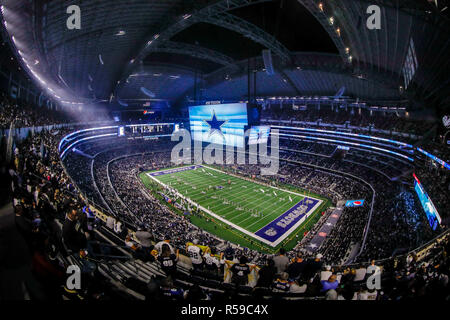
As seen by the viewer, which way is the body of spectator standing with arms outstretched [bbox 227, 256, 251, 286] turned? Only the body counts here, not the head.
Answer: away from the camera

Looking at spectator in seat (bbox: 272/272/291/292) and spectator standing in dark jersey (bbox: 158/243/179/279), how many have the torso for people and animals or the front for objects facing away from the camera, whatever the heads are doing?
2

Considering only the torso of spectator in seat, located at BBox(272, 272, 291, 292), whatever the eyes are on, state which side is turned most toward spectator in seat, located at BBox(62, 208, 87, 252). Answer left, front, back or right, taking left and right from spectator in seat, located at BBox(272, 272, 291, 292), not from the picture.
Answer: left

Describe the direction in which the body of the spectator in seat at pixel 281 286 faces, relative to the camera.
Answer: away from the camera

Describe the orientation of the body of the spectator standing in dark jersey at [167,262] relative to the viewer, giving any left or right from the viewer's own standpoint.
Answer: facing away from the viewer

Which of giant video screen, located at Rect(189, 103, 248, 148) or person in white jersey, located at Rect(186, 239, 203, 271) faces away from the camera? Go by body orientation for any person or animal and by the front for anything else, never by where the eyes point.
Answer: the person in white jersey

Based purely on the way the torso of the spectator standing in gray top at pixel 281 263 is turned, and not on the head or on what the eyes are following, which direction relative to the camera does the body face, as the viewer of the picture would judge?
away from the camera

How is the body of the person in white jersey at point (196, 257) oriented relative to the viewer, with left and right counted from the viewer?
facing away from the viewer
